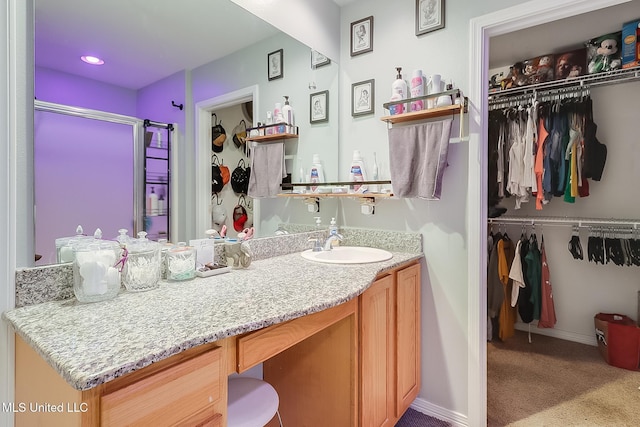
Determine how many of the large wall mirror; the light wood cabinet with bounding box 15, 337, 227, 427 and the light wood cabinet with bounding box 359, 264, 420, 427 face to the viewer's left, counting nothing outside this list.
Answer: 0

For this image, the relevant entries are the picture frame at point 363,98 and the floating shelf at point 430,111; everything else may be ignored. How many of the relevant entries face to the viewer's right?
0

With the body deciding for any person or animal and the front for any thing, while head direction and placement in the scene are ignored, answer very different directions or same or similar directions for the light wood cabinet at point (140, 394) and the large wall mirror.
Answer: same or similar directions

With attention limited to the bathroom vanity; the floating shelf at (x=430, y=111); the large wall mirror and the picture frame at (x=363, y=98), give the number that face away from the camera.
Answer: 0

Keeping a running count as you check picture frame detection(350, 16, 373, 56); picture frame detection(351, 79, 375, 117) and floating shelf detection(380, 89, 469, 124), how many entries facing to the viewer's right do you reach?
0

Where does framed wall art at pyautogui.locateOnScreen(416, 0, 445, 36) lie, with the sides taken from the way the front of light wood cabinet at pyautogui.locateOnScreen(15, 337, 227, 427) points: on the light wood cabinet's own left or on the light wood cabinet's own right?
on the light wood cabinet's own left

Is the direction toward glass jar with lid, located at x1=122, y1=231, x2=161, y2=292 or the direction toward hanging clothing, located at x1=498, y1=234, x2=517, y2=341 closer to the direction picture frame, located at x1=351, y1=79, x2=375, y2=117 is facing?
the glass jar with lid

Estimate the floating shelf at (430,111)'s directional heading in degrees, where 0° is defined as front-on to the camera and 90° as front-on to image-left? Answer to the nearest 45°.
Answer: approximately 45°

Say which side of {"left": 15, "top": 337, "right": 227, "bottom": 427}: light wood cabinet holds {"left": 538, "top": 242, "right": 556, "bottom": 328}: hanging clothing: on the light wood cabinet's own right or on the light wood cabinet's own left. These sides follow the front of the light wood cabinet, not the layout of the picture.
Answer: on the light wood cabinet's own left
